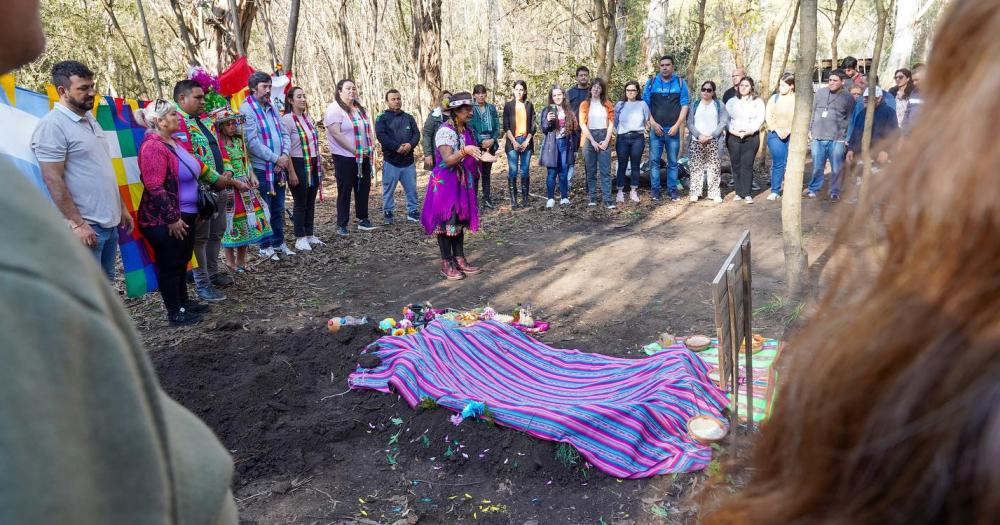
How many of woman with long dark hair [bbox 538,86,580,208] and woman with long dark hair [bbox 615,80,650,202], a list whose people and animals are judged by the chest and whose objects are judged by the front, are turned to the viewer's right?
0

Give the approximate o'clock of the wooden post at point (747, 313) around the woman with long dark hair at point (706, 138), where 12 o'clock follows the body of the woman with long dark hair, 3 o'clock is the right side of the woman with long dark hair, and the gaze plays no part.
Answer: The wooden post is roughly at 12 o'clock from the woman with long dark hair.

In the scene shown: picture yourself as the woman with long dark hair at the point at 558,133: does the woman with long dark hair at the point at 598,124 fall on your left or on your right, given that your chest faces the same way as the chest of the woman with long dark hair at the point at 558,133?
on your left

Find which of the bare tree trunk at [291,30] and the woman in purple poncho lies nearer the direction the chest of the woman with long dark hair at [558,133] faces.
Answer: the woman in purple poncho

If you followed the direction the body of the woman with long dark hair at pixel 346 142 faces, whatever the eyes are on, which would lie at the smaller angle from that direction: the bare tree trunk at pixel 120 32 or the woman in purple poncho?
the woman in purple poncho

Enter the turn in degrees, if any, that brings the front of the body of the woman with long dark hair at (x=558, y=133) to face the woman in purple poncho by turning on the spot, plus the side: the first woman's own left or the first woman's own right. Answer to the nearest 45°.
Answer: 0° — they already face them

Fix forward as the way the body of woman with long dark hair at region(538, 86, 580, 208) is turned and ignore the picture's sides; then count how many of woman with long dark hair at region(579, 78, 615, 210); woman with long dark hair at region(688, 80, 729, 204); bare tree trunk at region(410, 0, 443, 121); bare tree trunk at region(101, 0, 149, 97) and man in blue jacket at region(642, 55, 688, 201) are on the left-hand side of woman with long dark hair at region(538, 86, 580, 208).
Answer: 3

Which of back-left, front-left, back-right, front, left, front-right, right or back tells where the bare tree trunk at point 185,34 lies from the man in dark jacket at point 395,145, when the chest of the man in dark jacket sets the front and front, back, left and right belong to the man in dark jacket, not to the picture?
back-right
